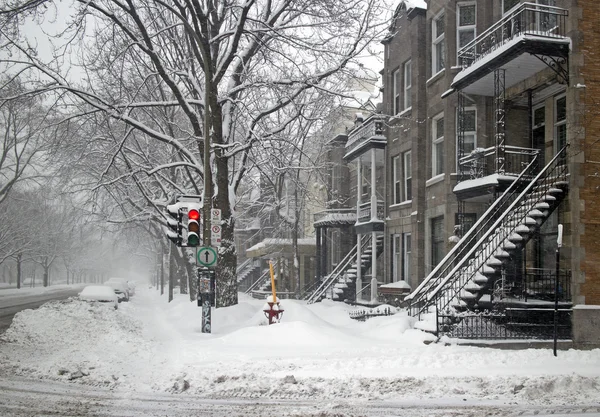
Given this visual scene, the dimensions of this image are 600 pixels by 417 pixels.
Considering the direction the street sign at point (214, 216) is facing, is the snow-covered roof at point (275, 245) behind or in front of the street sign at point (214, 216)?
behind

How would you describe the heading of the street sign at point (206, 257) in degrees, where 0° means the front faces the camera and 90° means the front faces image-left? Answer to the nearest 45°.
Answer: approximately 0°

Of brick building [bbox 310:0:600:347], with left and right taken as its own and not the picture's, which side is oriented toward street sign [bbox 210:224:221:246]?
front

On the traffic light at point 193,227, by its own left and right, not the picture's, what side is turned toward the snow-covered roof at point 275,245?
back
